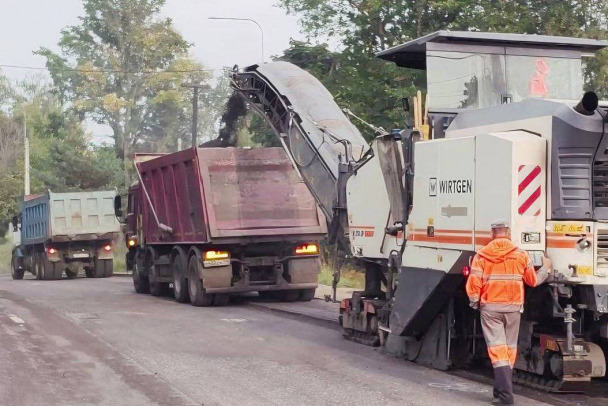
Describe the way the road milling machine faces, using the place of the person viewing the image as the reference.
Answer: facing away from the viewer and to the left of the viewer

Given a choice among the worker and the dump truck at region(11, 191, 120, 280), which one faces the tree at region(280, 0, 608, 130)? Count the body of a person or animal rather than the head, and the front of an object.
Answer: the worker

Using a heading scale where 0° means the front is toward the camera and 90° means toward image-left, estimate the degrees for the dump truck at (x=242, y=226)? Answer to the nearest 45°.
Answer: approximately 135°

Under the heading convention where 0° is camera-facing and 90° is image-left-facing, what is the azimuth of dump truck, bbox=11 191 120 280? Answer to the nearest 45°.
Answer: approximately 135°

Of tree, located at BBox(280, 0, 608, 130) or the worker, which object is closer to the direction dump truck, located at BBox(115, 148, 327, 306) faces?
the tree

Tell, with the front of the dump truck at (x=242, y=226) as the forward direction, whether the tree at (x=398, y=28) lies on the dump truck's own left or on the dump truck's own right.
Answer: on the dump truck's own right

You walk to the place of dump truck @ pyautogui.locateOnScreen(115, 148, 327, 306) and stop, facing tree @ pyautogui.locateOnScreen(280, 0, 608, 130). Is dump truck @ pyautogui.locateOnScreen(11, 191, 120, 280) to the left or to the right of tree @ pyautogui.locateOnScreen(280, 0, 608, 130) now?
left

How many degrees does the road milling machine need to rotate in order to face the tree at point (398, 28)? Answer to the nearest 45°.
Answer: approximately 45° to its right

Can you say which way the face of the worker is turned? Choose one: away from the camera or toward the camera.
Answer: away from the camera

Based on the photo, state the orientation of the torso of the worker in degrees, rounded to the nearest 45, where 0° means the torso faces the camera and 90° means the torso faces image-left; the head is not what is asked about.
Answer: approximately 180°
